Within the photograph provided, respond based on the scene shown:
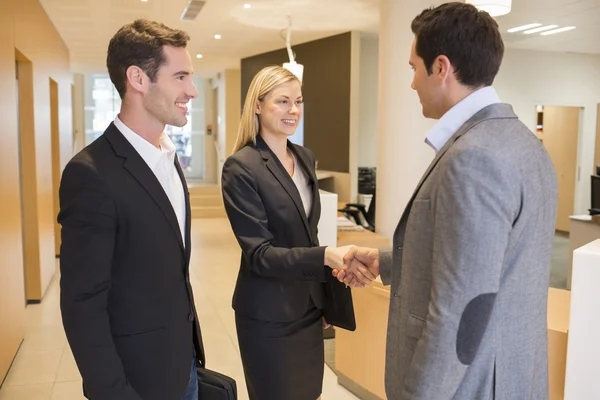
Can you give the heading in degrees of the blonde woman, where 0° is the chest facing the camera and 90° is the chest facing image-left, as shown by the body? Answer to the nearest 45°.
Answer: approximately 315°

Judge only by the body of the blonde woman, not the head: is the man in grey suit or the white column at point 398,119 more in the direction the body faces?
the man in grey suit

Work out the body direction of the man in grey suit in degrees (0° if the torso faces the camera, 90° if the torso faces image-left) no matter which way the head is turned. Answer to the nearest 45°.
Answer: approximately 135°

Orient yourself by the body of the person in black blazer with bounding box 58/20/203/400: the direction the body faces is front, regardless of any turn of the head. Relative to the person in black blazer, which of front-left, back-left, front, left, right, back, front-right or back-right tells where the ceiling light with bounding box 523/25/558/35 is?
left

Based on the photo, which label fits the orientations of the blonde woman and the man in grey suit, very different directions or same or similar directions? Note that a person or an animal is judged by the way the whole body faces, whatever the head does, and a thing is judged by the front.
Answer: very different directions

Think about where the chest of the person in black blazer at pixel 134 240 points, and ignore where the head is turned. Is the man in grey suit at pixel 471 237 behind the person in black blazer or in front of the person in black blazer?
in front

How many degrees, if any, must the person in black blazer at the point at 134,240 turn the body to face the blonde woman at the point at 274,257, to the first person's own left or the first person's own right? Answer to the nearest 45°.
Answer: approximately 90° to the first person's own left

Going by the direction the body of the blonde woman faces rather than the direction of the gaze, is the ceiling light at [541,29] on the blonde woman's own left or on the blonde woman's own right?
on the blonde woman's own left

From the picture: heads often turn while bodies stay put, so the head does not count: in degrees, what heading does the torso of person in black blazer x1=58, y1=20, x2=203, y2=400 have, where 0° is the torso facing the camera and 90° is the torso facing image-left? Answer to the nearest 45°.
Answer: approximately 315°

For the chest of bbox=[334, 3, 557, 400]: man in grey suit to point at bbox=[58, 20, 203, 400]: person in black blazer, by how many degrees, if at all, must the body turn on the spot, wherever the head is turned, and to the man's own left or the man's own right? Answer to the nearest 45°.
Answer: approximately 45° to the man's own left

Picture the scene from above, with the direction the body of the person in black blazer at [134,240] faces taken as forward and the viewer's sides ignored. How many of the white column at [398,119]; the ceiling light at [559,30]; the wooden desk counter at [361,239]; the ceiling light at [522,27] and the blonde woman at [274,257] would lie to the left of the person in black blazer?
5

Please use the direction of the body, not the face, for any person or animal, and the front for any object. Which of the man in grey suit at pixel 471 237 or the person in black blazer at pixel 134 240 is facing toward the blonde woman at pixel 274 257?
the man in grey suit

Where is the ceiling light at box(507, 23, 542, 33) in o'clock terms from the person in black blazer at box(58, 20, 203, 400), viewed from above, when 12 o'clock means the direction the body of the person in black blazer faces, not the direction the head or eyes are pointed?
The ceiling light is roughly at 9 o'clock from the person in black blazer.

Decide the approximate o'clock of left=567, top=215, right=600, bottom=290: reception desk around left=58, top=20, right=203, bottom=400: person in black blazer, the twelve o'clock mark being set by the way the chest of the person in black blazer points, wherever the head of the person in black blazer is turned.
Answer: The reception desk is roughly at 9 o'clock from the person in black blazer.

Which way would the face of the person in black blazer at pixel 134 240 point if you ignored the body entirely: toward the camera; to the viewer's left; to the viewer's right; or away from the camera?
to the viewer's right

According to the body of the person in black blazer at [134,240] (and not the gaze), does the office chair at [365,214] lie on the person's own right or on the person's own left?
on the person's own left
